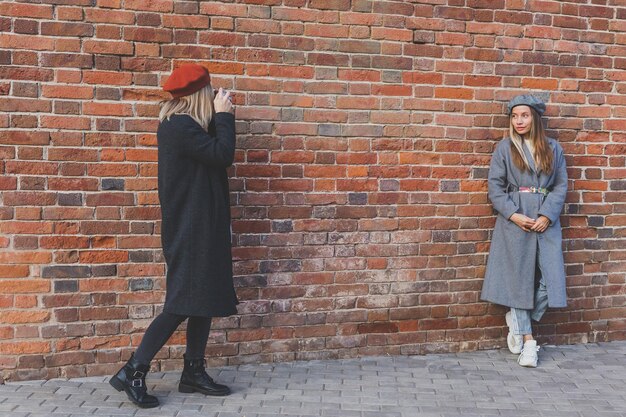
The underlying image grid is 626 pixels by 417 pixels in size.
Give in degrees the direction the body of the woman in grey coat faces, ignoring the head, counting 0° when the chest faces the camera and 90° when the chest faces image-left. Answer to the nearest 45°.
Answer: approximately 0°

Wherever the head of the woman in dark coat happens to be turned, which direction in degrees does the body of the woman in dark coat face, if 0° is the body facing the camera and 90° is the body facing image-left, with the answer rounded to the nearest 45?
approximately 270°

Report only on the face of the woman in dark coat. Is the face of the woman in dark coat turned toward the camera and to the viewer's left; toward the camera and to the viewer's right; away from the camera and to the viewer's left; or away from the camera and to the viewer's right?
away from the camera and to the viewer's right

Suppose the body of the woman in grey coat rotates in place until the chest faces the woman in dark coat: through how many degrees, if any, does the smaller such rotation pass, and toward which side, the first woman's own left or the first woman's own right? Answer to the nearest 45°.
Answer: approximately 45° to the first woman's own right

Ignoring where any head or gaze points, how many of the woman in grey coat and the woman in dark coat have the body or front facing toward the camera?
1
